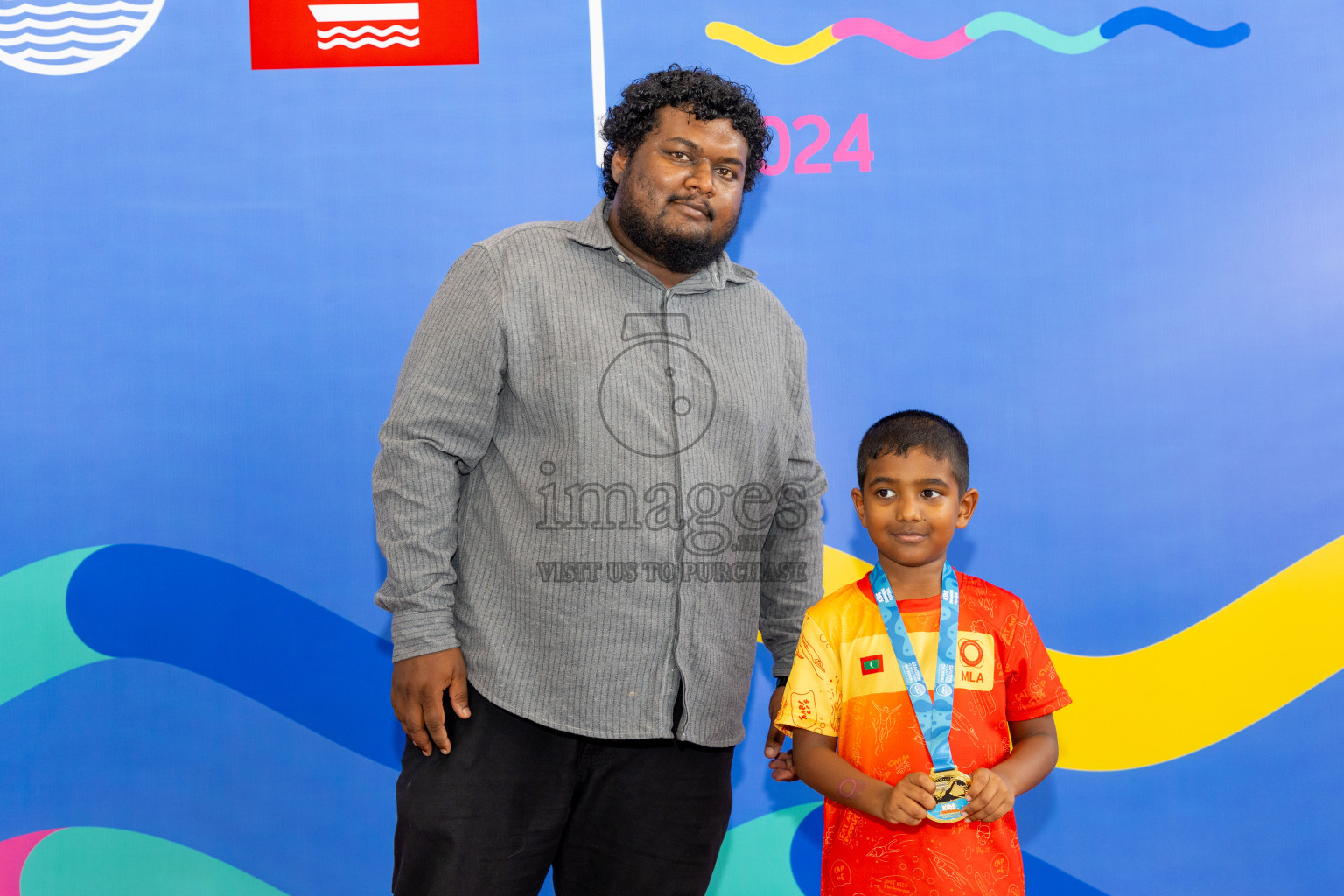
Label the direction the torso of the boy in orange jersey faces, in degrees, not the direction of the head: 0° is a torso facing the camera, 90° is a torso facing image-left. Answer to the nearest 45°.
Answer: approximately 0°

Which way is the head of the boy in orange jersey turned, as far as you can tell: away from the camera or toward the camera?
toward the camera
